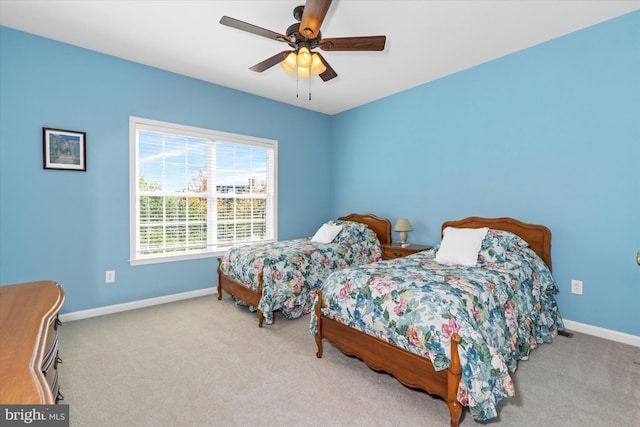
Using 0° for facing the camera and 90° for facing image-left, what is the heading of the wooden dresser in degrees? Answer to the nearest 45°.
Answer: approximately 270°

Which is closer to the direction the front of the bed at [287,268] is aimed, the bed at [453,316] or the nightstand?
the bed

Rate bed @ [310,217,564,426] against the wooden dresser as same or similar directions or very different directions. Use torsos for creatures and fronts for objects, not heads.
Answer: very different directions

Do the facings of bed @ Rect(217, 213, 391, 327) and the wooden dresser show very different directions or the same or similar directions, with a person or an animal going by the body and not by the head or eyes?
very different directions

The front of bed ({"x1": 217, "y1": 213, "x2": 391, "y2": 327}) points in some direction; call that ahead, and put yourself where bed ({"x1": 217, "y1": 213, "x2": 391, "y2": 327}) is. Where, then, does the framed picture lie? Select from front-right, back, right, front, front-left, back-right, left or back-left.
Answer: front-right

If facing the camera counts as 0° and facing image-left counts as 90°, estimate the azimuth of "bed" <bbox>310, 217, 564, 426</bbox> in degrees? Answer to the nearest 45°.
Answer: approximately 45°

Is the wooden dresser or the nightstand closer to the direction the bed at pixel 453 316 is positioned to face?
the wooden dresser

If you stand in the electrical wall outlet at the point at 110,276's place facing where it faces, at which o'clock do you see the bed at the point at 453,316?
The bed is roughly at 11 o'clock from the electrical wall outlet.

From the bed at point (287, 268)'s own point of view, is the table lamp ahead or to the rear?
to the rear

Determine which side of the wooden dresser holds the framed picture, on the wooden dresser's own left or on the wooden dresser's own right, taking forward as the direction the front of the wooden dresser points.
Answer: on the wooden dresser's own left

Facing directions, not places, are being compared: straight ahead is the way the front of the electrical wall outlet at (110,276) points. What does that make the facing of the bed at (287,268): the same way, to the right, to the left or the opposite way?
to the right

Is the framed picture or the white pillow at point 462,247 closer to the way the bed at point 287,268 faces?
the framed picture
